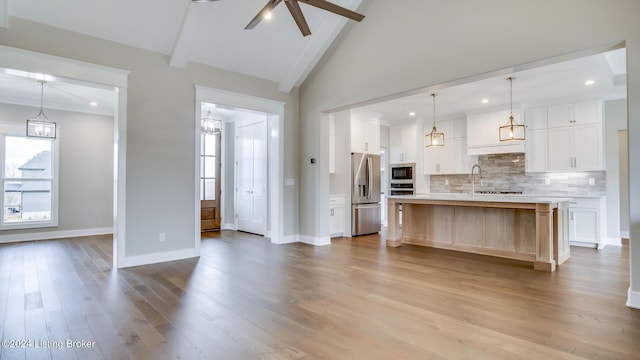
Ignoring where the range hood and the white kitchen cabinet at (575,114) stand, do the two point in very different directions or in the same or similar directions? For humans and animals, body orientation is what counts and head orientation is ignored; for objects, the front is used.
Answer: same or similar directions

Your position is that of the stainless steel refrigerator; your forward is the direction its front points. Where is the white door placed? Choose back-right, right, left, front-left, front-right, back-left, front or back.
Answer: back-right

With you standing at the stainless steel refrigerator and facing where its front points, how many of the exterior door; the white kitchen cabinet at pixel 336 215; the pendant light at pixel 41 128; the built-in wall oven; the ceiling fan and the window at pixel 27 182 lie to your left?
1

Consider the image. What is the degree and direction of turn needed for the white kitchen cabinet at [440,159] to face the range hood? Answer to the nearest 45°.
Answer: approximately 45° to its left

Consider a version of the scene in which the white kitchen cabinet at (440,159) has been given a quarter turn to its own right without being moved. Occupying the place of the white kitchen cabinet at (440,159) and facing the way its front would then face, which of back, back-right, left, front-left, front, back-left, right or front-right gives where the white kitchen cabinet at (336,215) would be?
front-left

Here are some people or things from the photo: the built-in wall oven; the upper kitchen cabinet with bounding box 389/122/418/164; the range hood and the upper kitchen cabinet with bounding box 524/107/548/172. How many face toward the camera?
4

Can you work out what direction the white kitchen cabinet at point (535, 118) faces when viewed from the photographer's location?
facing the viewer

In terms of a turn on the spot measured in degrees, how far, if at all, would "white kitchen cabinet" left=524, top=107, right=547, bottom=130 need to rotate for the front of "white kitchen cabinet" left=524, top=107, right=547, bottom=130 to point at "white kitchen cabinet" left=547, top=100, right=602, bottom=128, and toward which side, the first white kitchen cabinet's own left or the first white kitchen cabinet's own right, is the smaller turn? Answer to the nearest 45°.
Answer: approximately 90° to the first white kitchen cabinet's own left

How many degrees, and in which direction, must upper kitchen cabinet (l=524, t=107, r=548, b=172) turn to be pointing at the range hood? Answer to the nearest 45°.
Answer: approximately 90° to its right

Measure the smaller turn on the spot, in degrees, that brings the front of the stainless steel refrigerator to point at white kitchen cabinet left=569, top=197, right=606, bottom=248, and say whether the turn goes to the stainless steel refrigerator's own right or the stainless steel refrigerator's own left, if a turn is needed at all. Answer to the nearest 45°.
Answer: approximately 45° to the stainless steel refrigerator's own left

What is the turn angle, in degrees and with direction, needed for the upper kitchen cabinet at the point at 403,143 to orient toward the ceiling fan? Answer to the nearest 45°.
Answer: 0° — it already faces it

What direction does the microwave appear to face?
toward the camera

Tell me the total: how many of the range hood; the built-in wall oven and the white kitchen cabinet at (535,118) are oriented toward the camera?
3

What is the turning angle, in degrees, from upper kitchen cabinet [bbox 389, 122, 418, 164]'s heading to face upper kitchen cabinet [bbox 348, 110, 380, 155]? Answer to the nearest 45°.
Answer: approximately 45° to its right

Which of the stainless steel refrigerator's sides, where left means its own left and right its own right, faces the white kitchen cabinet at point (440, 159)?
left

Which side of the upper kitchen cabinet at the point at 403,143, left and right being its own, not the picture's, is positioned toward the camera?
front

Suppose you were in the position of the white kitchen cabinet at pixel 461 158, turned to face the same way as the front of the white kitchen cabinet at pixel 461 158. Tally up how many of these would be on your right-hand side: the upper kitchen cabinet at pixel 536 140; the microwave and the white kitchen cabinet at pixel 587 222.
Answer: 1
